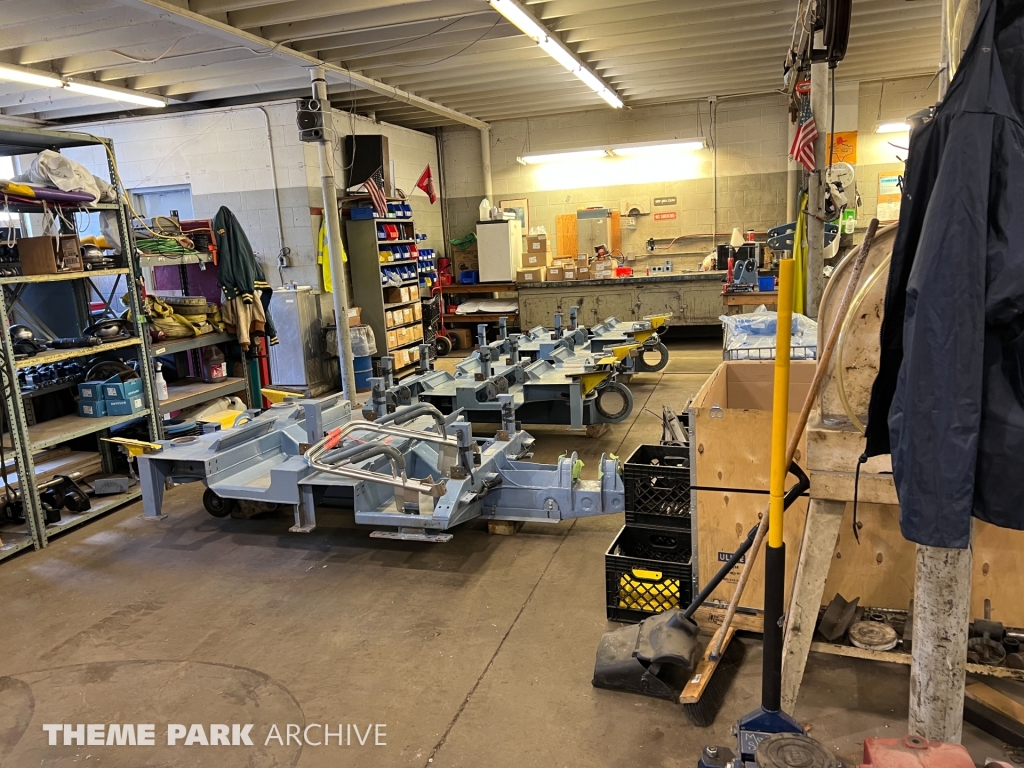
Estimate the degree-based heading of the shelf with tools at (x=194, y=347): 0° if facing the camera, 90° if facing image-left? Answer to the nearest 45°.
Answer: approximately 315°

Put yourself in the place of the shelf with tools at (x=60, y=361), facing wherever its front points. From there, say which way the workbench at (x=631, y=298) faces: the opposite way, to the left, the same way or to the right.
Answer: to the right

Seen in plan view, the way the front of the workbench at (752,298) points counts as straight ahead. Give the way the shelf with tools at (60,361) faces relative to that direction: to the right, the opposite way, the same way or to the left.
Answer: to the left

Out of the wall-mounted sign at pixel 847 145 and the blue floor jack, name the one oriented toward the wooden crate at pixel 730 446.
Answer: the wall-mounted sign

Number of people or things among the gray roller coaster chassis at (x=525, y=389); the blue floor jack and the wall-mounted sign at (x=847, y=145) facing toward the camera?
2

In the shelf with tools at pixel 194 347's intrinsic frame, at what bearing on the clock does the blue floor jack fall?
The blue floor jack is roughly at 1 o'clock from the shelf with tools.

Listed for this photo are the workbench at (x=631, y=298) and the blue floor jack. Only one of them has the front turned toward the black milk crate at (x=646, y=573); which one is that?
the workbench

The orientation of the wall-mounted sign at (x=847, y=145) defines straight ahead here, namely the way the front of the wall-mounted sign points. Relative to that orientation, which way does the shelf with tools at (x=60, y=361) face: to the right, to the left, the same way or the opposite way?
to the left

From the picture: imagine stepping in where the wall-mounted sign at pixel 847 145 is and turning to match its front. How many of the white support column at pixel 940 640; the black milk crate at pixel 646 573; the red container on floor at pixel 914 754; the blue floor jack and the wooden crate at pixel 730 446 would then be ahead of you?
5
